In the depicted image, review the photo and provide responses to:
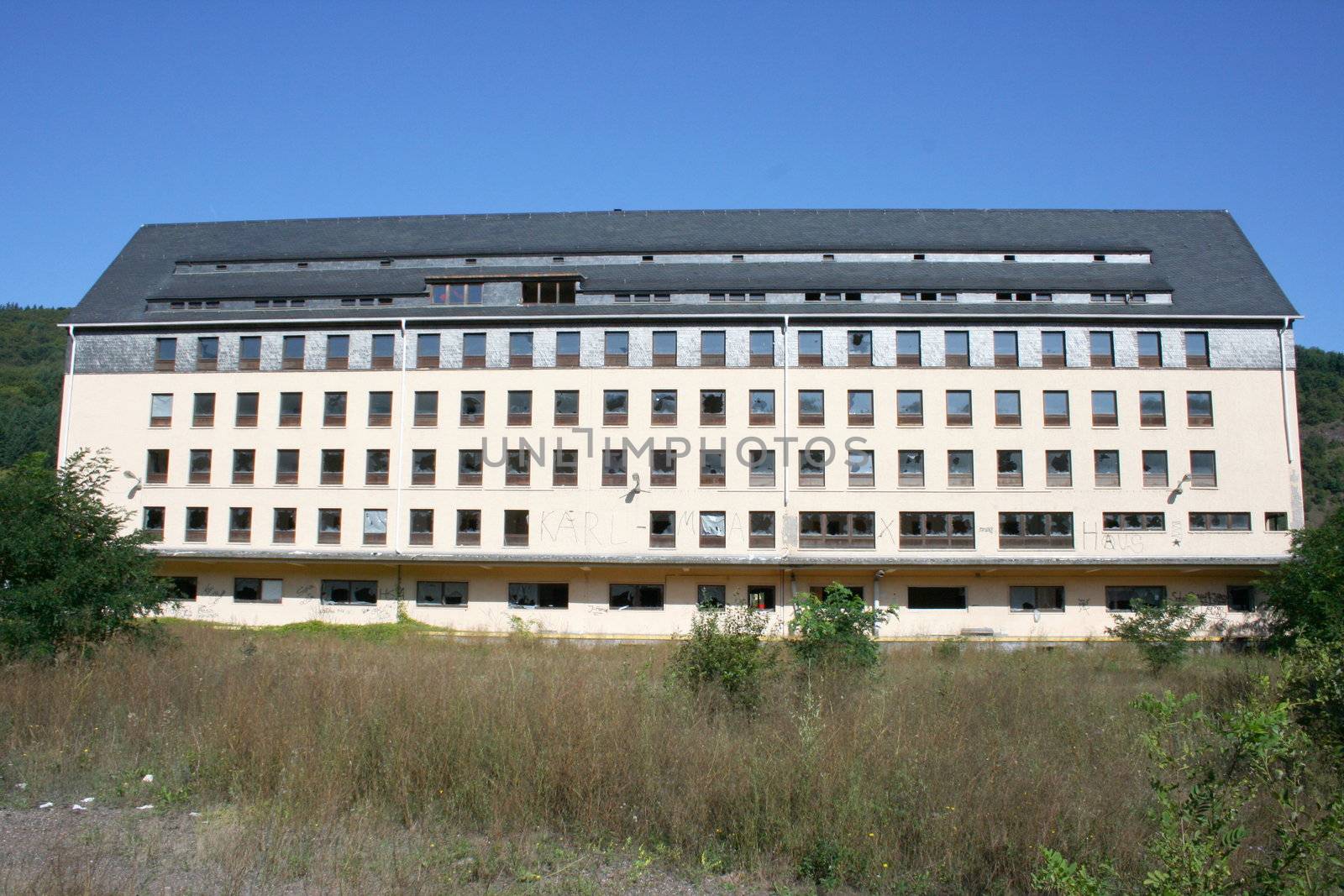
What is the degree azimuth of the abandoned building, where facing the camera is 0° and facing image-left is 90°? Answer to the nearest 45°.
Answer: approximately 0°

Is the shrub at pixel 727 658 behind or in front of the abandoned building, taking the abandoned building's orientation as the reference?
in front

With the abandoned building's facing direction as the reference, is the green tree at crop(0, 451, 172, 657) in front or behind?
in front

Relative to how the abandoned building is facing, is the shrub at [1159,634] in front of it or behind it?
in front

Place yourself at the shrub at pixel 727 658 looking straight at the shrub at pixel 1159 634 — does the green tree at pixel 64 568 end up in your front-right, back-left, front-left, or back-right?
back-left
